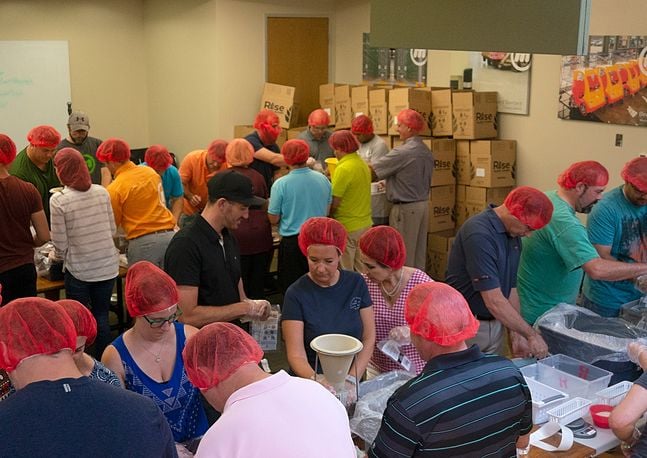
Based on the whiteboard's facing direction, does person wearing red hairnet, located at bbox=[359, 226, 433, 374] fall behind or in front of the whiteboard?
in front

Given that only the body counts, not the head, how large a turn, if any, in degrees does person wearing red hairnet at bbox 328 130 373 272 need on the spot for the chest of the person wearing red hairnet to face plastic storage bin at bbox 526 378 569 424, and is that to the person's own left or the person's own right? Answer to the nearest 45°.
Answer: approximately 135° to the person's own left

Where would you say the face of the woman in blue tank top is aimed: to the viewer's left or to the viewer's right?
to the viewer's right

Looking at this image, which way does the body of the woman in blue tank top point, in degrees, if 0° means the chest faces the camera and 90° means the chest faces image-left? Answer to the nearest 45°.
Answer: approximately 315°

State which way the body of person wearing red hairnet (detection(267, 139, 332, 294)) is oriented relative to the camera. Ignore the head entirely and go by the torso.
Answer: away from the camera

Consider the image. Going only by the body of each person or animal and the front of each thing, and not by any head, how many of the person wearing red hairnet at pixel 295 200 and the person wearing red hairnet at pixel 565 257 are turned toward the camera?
0

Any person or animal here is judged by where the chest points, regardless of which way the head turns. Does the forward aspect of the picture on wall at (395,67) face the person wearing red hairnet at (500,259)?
yes

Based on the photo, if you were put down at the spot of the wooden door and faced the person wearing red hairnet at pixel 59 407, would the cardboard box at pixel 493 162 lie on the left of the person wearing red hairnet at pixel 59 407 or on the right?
left

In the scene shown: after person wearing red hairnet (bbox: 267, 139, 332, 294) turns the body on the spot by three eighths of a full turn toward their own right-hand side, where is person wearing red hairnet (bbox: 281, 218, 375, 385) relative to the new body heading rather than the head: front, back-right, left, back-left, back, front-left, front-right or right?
front-right

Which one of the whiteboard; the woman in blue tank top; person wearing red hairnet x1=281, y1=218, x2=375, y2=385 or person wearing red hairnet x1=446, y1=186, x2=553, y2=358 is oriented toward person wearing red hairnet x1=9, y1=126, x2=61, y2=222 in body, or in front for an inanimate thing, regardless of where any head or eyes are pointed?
the whiteboard

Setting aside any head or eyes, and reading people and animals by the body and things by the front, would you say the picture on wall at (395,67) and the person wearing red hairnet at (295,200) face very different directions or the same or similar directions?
very different directions

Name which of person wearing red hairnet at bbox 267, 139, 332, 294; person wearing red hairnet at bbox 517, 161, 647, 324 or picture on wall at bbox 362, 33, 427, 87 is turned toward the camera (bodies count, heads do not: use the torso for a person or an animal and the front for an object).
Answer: the picture on wall

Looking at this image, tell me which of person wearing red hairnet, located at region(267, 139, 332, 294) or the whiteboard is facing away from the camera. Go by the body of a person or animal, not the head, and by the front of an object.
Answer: the person wearing red hairnet

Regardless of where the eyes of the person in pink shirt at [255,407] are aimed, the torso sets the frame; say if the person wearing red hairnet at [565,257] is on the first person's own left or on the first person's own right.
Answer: on the first person's own right
